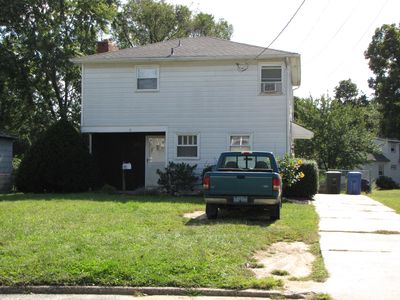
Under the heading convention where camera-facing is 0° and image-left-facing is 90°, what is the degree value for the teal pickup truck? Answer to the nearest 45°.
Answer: approximately 180°

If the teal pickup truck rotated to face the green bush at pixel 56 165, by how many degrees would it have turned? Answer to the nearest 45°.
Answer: approximately 45° to its left

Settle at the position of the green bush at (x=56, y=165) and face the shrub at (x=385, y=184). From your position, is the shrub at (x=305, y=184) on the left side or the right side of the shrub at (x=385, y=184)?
right

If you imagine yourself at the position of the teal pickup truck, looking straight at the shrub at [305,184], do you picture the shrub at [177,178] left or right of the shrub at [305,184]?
left

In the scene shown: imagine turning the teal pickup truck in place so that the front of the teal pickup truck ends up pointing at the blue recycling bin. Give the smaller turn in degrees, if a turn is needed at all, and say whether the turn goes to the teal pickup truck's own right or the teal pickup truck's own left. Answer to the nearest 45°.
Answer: approximately 45° to the teal pickup truck's own right
